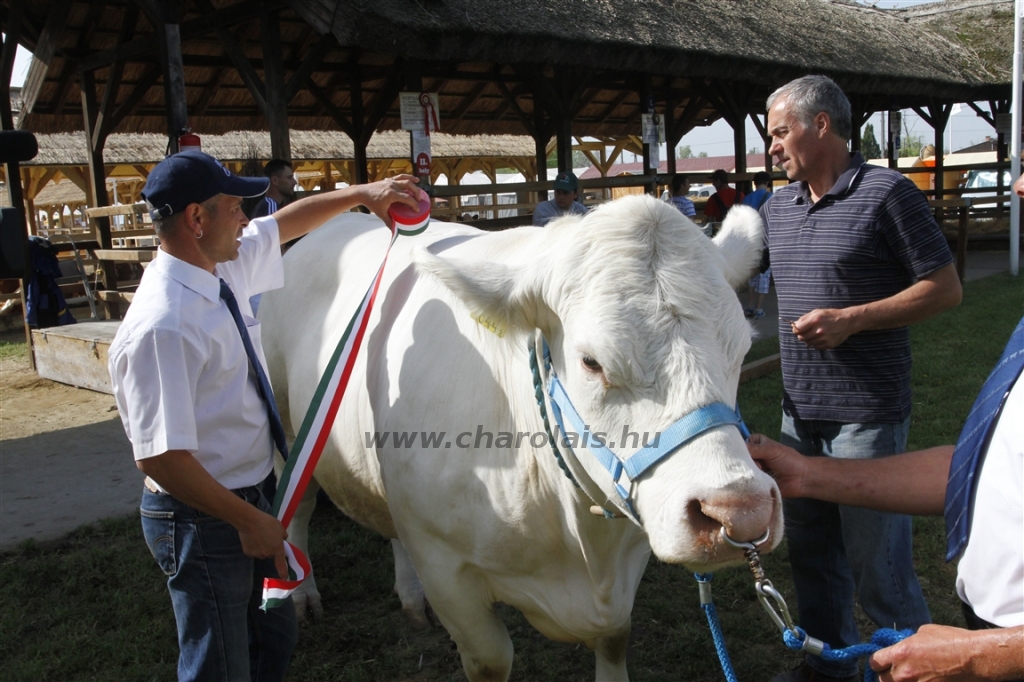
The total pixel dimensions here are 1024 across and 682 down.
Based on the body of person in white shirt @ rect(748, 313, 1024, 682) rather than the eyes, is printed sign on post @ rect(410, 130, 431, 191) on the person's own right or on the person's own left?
on the person's own right

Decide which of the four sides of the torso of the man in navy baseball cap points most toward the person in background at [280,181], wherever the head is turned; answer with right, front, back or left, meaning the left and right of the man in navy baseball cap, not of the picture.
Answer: left

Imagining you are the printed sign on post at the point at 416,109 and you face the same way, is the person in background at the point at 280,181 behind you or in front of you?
in front

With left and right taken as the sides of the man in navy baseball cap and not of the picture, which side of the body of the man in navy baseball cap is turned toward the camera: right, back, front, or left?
right

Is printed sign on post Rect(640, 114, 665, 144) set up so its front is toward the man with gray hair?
yes

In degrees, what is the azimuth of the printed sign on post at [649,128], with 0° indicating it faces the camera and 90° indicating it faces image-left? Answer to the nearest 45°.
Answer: approximately 0°

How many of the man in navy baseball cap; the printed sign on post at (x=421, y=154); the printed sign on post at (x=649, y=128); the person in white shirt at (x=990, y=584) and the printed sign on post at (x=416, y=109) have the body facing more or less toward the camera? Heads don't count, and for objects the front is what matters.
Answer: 3

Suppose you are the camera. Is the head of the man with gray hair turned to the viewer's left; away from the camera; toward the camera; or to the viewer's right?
to the viewer's left

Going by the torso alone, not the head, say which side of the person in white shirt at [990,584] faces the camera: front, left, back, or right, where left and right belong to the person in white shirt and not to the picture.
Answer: left

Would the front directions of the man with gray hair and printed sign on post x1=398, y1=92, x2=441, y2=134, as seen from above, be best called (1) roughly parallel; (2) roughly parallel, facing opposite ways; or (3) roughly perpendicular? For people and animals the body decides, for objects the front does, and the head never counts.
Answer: roughly perpendicular

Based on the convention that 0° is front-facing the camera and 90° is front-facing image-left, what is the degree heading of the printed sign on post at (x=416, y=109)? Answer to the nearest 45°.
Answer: approximately 0°

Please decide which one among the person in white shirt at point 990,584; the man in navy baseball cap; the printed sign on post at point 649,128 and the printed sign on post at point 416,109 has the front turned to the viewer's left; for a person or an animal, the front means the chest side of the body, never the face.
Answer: the person in white shirt
